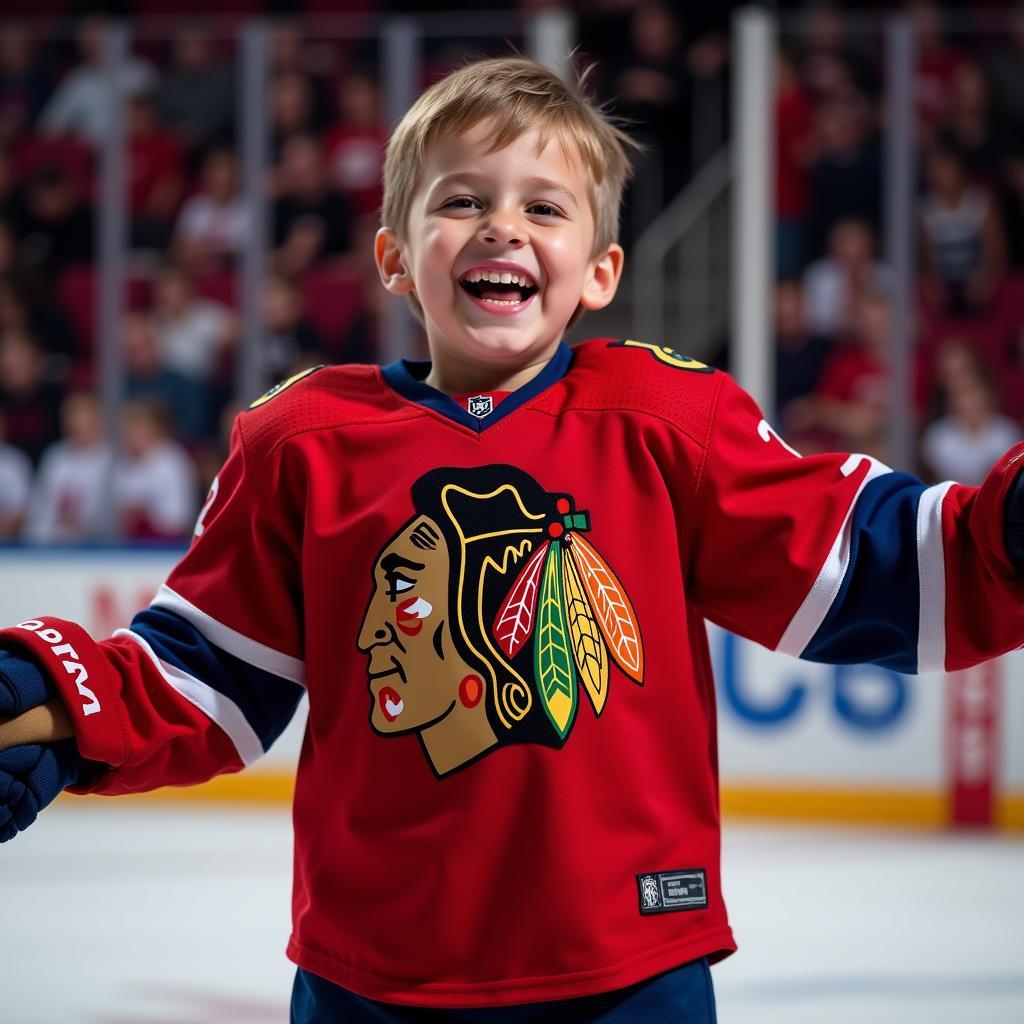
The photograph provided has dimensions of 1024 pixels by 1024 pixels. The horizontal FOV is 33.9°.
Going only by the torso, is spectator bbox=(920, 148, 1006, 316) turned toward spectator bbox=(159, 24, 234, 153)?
no

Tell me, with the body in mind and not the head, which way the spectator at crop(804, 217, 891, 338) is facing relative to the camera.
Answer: toward the camera

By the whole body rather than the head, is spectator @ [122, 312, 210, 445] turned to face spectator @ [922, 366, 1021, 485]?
no

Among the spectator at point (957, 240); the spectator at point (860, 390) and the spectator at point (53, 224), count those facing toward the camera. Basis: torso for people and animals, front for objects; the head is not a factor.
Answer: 3

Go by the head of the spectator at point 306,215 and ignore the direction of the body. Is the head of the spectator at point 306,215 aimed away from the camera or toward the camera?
toward the camera

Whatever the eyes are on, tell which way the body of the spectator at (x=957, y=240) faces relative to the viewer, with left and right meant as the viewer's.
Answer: facing the viewer

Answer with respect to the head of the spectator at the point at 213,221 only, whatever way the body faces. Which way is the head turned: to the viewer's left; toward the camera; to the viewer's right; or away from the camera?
toward the camera

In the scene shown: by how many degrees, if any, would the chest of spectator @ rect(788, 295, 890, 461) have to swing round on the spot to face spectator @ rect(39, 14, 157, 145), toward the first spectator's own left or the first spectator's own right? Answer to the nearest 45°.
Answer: approximately 90° to the first spectator's own right

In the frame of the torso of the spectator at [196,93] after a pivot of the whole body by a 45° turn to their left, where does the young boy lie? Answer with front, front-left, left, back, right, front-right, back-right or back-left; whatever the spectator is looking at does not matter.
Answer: front-right

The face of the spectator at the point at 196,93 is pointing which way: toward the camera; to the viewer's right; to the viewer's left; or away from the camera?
toward the camera

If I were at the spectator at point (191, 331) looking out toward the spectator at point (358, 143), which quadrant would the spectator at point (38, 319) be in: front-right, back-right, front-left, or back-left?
back-left

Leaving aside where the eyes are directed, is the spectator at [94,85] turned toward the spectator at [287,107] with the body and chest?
no

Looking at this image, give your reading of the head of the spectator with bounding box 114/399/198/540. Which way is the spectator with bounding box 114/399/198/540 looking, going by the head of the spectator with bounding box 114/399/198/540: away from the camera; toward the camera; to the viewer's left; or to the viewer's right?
toward the camera

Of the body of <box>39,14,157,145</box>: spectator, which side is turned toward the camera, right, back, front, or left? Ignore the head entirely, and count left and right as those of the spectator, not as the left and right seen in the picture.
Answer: front

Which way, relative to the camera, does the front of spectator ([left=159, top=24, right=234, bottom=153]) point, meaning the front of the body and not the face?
toward the camera
